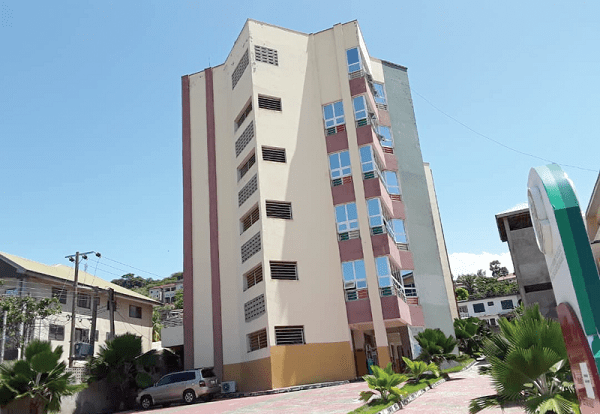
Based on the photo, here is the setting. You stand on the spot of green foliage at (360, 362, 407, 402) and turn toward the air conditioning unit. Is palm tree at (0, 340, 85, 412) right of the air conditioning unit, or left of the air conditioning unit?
left

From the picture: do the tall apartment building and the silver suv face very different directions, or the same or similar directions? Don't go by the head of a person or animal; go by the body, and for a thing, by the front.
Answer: very different directions

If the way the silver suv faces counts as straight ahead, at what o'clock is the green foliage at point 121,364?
The green foliage is roughly at 11 o'clock from the silver suv.

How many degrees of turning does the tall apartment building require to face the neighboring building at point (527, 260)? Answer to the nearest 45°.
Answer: approximately 90° to its left

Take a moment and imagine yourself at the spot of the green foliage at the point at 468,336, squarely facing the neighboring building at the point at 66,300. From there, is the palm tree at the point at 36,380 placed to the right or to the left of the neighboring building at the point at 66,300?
left

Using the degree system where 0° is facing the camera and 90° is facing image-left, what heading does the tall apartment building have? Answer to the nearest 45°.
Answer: approximately 315°

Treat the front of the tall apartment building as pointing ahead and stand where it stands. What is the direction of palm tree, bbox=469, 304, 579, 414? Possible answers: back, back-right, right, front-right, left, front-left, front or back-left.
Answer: front-right

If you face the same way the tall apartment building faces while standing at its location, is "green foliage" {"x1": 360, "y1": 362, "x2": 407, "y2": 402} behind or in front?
in front

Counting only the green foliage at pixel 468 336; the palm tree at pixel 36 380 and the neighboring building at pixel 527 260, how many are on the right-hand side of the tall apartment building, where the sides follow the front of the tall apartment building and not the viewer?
1

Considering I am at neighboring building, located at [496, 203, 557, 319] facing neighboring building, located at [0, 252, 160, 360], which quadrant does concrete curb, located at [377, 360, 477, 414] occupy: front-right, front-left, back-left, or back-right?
front-left
